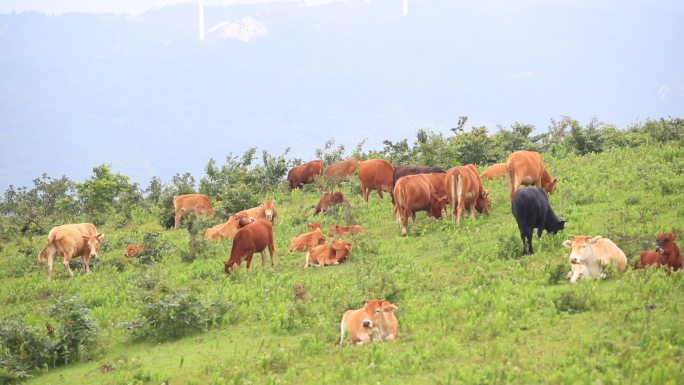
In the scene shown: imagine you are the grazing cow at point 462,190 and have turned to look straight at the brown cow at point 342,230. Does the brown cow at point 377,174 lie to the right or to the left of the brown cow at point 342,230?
right

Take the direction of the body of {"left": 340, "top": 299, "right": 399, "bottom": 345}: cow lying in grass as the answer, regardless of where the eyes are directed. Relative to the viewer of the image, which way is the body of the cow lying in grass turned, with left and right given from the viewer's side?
facing the viewer and to the right of the viewer

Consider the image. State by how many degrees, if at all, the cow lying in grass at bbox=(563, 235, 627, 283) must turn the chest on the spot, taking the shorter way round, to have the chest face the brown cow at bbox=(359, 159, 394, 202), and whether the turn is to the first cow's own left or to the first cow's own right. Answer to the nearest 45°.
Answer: approximately 90° to the first cow's own right

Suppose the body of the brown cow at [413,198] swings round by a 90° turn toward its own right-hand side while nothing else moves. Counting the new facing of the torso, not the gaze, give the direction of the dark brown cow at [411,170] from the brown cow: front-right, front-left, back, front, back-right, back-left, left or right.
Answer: back-left

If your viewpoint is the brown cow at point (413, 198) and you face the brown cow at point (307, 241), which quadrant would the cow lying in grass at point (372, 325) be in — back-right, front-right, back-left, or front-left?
front-left

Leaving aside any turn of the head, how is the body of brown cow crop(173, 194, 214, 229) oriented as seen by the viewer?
to the viewer's right

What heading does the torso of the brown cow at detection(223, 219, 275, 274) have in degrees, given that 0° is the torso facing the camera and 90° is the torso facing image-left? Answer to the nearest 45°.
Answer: approximately 45°

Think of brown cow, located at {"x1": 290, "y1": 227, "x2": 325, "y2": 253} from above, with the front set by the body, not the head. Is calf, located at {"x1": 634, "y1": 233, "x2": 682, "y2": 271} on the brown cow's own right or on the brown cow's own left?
on the brown cow's own right

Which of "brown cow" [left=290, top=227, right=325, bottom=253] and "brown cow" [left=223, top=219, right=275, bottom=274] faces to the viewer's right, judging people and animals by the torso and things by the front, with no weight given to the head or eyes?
"brown cow" [left=290, top=227, right=325, bottom=253]

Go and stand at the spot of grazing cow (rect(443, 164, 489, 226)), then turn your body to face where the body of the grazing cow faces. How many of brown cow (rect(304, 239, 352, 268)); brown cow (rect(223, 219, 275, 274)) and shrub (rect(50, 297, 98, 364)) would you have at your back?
3

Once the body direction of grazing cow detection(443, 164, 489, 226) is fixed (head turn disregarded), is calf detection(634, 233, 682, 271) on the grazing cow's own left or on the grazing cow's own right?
on the grazing cow's own right

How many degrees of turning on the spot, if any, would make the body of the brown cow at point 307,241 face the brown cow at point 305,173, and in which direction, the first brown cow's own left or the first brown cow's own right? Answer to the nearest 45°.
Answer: approximately 90° to the first brown cow's own left
